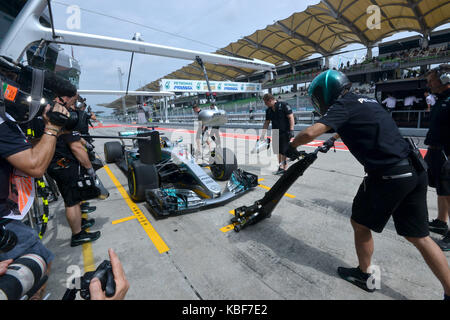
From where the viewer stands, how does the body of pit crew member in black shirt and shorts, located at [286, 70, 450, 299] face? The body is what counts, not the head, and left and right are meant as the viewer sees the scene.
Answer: facing away from the viewer and to the left of the viewer

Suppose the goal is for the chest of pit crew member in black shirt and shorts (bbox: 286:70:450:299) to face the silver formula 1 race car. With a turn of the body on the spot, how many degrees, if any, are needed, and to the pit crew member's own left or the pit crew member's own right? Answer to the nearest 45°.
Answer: approximately 45° to the pit crew member's own left

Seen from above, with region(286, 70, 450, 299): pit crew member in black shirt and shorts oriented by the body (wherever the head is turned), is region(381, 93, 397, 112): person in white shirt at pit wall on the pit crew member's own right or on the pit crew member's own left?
on the pit crew member's own right

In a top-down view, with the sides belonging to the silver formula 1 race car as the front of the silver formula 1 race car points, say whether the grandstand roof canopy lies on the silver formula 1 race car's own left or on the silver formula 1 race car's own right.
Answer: on the silver formula 1 race car's own left

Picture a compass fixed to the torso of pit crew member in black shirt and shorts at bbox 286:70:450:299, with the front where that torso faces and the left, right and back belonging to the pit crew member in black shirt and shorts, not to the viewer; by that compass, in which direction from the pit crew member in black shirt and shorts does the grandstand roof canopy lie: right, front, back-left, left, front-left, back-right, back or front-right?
front-right

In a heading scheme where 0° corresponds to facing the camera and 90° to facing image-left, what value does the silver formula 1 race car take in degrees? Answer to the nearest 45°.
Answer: approximately 315°

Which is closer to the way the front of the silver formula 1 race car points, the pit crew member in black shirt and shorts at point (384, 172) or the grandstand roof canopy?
the pit crew member in black shirt and shorts
